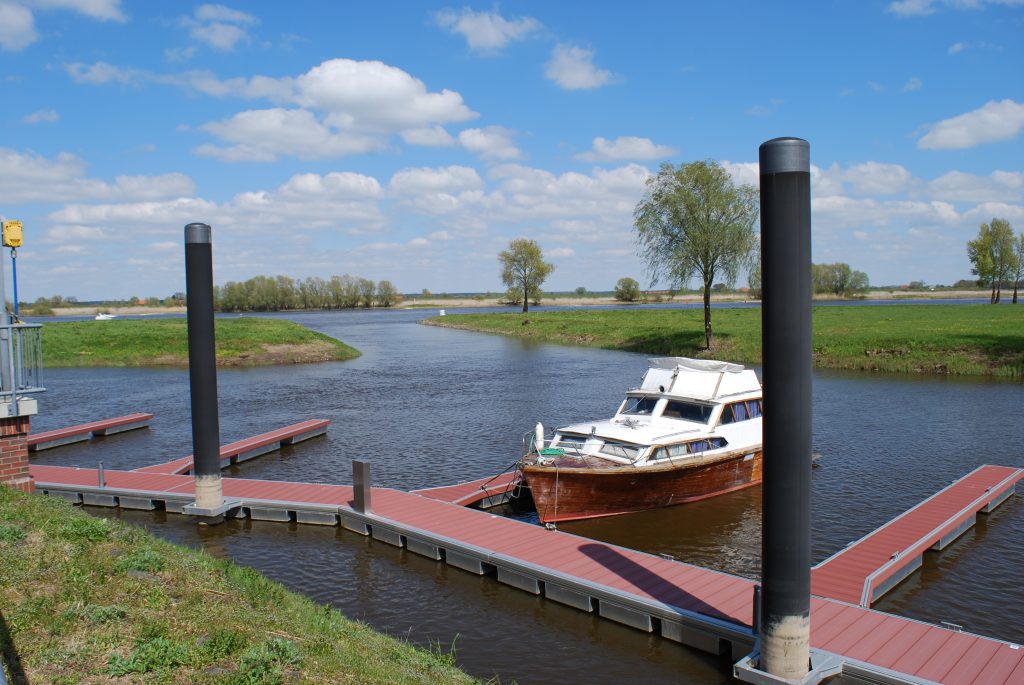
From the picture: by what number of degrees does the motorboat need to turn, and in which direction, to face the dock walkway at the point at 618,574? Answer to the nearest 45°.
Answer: approximately 45° to its left

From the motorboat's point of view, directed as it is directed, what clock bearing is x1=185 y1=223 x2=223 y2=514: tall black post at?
The tall black post is roughly at 1 o'clock from the motorboat.

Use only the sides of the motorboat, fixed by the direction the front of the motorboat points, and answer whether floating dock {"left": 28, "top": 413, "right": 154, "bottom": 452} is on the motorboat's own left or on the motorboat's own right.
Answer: on the motorboat's own right

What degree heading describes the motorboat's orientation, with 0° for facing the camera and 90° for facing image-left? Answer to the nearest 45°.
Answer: approximately 45°
